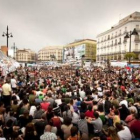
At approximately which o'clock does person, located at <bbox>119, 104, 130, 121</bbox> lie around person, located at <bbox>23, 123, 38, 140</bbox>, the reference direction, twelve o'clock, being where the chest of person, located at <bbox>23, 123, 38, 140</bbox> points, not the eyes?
person, located at <bbox>119, 104, 130, 121</bbox> is roughly at 2 o'clock from person, located at <bbox>23, 123, 38, 140</bbox>.

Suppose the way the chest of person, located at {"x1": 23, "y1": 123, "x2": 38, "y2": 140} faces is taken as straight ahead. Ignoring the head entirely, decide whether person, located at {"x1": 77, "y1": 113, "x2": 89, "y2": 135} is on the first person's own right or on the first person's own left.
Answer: on the first person's own right

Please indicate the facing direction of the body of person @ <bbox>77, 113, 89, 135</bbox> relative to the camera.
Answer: away from the camera

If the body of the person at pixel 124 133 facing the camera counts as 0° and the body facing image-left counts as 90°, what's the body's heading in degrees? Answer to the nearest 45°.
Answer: approximately 135°

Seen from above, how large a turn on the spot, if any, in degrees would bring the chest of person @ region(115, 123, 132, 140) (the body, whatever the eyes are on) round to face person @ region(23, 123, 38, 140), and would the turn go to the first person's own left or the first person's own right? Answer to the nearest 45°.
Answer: approximately 45° to the first person's own left

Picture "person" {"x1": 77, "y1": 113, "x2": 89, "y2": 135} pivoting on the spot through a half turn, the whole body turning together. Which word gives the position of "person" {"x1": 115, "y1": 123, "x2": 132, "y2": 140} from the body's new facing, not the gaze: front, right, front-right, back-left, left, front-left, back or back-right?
front-left

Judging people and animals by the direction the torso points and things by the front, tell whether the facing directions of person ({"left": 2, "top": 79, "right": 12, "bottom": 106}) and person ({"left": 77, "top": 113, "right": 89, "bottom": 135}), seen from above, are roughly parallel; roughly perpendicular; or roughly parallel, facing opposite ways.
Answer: roughly parallel

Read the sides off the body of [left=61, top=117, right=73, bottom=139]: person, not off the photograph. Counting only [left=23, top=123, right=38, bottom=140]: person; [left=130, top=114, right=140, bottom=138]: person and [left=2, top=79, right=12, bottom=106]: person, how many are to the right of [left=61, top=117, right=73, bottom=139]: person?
1

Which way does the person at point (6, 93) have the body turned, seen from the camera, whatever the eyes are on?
away from the camera

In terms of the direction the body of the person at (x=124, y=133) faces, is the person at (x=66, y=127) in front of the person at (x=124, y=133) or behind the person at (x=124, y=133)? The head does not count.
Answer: in front

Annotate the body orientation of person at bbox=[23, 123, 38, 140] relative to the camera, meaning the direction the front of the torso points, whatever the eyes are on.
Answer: away from the camera

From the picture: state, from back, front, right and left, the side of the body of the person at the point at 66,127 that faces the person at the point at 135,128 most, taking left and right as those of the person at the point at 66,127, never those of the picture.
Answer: right

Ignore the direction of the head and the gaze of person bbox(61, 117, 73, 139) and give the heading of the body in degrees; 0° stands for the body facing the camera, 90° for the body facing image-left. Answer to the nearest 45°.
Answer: approximately 180°

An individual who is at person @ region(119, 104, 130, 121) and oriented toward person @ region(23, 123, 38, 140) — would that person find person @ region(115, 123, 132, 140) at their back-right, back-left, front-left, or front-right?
front-left

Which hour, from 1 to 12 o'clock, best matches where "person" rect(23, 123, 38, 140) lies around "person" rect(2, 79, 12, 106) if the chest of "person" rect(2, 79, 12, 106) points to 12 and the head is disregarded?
"person" rect(23, 123, 38, 140) is roughly at 6 o'clock from "person" rect(2, 79, 12, 106).
